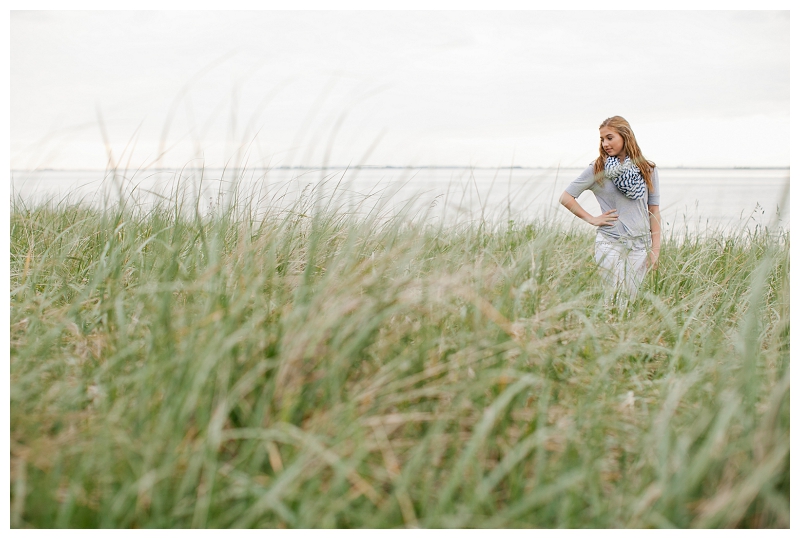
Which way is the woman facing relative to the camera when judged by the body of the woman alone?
toward the camera
